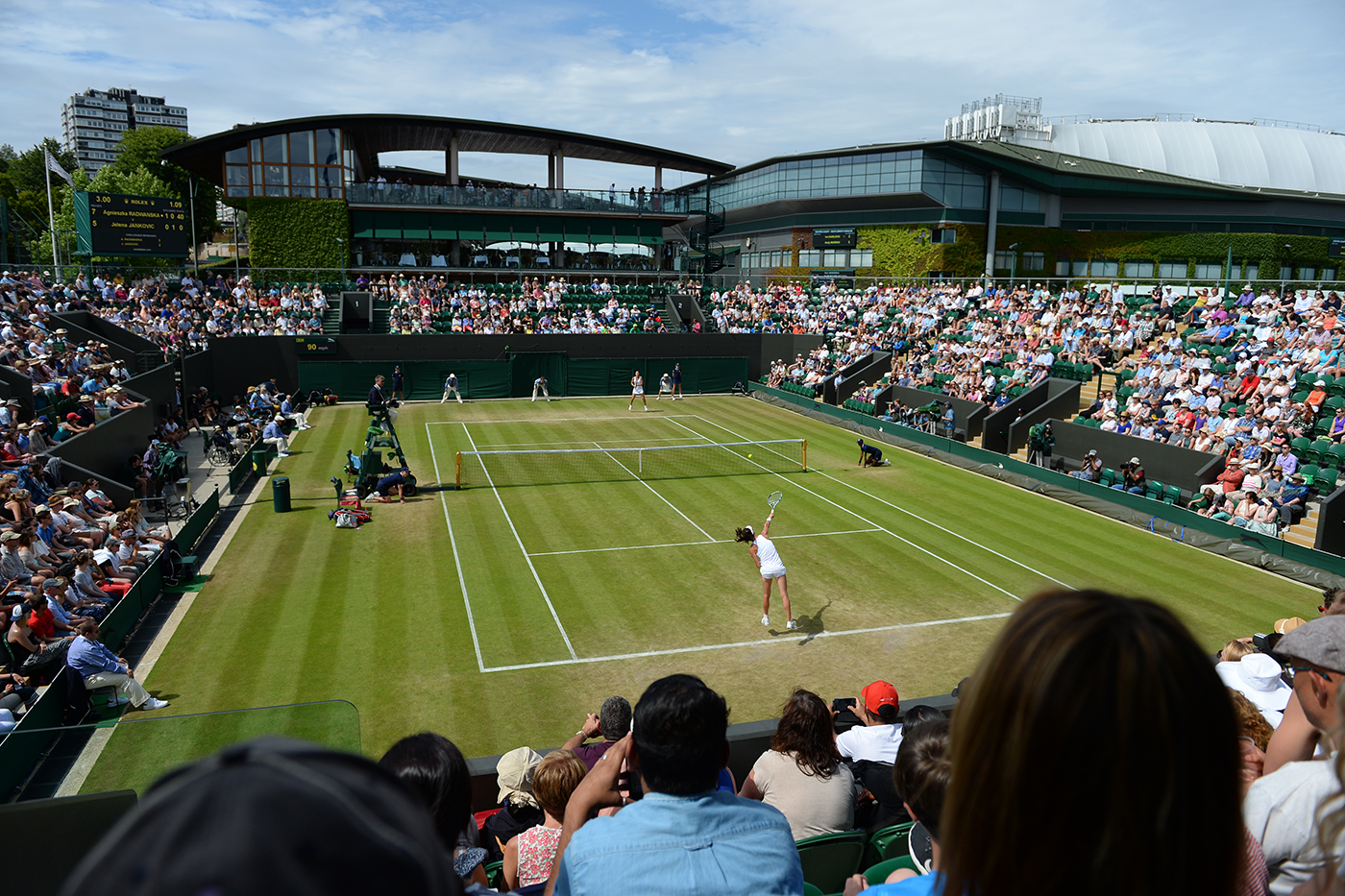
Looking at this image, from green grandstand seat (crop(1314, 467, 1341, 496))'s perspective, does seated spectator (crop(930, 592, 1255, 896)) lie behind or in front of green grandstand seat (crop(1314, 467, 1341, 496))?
in front

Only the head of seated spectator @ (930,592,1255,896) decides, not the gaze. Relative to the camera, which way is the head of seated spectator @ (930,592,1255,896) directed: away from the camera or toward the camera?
away from the camera

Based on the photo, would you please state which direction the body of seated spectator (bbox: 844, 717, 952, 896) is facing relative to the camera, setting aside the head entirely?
away from the camera

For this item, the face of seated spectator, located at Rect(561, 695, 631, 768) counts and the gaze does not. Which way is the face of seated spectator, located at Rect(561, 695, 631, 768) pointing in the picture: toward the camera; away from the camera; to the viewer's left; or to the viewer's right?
away from the camera

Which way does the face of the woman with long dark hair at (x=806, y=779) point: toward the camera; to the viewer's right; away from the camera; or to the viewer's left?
away from the camera

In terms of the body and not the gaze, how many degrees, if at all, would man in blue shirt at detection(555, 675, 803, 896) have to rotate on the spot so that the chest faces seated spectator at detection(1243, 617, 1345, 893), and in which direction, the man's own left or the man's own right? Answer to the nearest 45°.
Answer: approximately 90° to the man's own right

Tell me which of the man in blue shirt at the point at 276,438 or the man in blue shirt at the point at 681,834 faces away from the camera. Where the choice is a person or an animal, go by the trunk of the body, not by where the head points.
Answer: the man in blue shirt at the point at 681,834

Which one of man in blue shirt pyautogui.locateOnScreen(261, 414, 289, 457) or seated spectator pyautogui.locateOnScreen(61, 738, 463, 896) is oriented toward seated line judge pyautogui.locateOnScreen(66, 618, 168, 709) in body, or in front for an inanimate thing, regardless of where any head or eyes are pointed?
seated spectator pyautogui.locateOnScreen(61, 738, 463, 896)

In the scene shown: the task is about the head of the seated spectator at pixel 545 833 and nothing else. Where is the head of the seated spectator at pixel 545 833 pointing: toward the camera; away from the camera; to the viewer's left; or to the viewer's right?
away from the camera

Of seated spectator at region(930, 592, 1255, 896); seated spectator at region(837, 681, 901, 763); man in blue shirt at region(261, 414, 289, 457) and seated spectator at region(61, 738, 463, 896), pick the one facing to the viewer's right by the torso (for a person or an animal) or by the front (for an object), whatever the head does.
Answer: the man in blue shirt

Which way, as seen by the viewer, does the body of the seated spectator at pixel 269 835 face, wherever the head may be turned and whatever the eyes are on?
away from the camera

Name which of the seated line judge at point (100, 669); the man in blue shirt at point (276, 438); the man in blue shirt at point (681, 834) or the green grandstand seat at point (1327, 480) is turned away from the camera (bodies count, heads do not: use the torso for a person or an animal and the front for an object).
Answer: the man in blue shirt at point (681, 834)

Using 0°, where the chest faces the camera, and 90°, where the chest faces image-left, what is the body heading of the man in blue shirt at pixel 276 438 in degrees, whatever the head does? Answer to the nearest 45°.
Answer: approximately 270°

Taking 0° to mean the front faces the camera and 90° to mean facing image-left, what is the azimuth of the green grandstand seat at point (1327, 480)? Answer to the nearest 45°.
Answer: approximately 45°

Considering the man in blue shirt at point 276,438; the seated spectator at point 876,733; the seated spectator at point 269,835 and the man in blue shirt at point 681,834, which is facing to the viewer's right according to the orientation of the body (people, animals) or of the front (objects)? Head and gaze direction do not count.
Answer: the man in blue shirt at point 276,438

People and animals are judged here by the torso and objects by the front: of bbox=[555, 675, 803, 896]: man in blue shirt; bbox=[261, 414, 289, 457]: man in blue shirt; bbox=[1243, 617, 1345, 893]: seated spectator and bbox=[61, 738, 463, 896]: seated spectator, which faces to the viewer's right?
bbox=[261, 414, 289, 457]: man in blue shirt

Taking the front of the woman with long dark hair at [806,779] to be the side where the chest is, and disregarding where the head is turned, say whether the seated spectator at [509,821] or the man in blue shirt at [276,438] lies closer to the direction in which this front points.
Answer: the man in blue shirt
